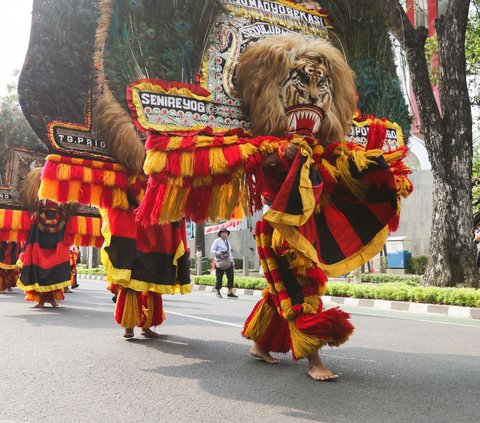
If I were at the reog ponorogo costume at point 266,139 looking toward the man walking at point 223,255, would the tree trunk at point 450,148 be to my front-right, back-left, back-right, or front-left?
front-right

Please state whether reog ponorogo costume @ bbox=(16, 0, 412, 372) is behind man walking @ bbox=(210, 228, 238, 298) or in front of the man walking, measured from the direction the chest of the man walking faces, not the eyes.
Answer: in front

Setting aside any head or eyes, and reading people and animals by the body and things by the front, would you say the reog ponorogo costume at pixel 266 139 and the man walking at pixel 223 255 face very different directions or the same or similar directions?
same or similar directions

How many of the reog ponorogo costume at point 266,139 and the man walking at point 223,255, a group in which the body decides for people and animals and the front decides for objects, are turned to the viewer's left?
0

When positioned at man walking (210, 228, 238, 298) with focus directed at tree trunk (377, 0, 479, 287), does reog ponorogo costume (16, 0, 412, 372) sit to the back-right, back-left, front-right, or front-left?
front-right

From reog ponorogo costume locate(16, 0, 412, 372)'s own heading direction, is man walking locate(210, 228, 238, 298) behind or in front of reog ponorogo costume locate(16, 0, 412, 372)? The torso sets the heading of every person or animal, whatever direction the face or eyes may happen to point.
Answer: behind

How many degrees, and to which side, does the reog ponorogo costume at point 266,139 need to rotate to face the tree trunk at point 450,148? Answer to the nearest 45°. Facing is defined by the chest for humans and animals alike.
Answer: approximately 90° to its left

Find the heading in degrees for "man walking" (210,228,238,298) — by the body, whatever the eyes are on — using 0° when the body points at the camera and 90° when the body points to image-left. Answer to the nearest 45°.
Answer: approximately 315°

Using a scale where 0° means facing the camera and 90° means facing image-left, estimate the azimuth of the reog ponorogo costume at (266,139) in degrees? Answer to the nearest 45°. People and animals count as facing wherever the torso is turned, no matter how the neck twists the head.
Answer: approximately 315°
